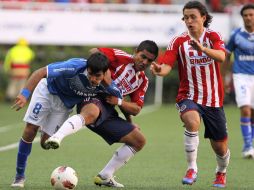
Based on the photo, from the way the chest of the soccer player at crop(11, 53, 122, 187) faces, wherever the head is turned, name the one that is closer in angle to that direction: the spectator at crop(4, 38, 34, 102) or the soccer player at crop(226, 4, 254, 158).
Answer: the soccer player

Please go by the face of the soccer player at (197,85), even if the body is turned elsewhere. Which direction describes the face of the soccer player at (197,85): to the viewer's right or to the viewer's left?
to the viewer's left

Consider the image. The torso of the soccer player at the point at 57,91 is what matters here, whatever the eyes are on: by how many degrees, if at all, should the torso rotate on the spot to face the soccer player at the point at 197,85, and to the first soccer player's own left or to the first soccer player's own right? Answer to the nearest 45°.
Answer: approximately 45° to the first soccer player's own left

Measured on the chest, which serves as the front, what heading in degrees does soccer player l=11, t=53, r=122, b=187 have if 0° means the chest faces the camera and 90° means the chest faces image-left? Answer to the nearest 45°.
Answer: approximately 315°

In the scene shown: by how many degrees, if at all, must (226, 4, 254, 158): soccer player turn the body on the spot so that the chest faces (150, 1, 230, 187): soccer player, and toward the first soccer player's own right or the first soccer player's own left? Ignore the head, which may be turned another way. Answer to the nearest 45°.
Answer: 0° — they already face them
